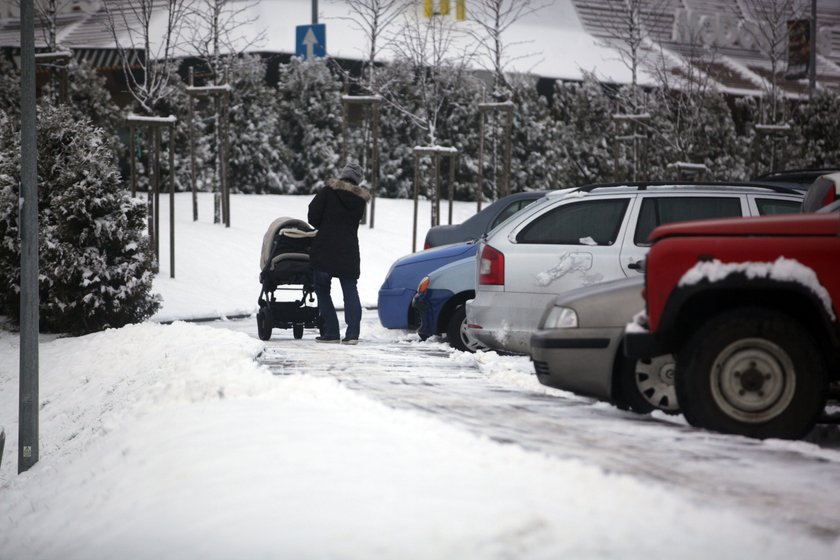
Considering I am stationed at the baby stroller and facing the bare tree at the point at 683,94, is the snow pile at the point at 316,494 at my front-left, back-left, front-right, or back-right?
back-right

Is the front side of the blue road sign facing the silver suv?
yes

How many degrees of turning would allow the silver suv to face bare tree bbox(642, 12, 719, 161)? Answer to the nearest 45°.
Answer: approximately 90° to its left

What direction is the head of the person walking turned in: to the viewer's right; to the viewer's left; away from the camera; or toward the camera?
away from the camera

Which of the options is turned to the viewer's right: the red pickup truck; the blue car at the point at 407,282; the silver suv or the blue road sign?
the silver suv
